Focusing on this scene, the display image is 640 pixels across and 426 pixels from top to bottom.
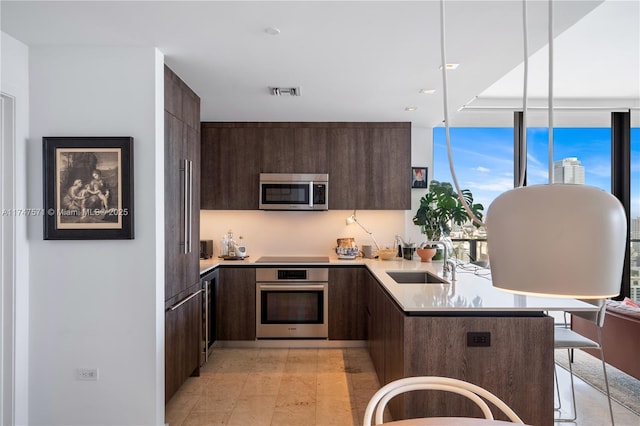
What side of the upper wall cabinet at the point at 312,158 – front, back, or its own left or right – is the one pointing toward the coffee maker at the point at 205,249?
right

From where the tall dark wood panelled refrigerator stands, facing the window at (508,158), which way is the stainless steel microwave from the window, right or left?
left

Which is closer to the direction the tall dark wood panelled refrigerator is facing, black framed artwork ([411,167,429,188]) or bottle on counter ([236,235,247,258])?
the black framed artwork

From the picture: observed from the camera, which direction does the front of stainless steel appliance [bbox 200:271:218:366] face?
facing to the right of the viewer

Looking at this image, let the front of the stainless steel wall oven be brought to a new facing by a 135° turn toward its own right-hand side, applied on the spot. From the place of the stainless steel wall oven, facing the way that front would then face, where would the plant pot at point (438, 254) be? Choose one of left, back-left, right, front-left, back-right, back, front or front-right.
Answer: back-right

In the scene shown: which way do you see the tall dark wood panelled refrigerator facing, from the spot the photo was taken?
facing to the right of the viewer

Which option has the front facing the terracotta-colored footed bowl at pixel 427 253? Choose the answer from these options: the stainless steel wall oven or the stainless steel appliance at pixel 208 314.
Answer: the stainless steel appliance
